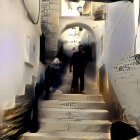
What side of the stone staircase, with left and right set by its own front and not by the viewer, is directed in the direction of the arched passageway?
back

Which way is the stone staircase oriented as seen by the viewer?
toward the camera
